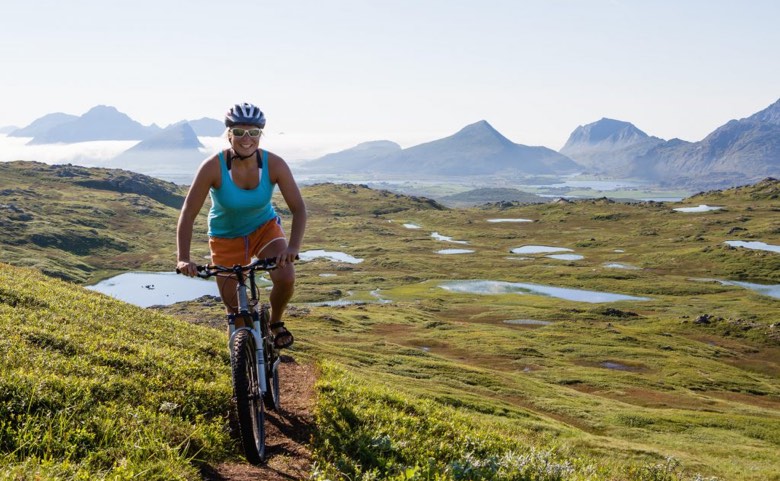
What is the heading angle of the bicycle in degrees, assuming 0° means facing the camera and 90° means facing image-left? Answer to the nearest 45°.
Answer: approximately 0°

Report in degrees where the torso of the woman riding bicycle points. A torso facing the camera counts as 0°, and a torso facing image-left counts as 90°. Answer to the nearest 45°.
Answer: approximately 0°
